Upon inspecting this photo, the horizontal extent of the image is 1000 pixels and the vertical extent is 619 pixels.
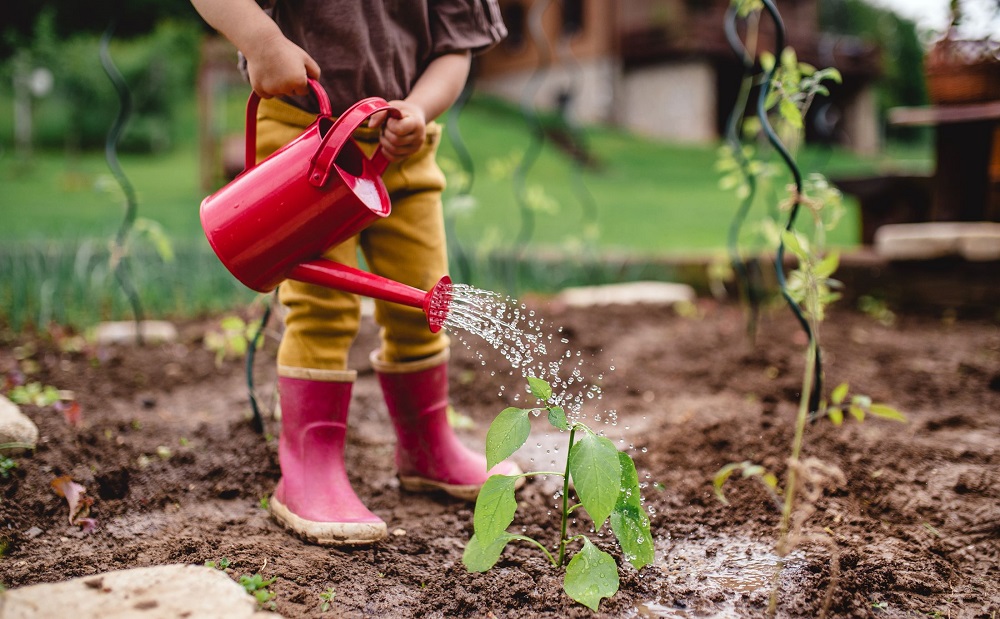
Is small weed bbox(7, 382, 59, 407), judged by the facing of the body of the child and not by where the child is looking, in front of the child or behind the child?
behind

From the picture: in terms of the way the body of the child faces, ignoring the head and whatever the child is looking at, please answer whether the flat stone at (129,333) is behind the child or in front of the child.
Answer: behind

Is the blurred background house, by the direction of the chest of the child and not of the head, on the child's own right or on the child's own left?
on the child's own left

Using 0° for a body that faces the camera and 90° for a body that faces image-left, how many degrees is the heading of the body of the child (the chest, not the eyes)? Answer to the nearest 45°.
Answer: approximately 315°
